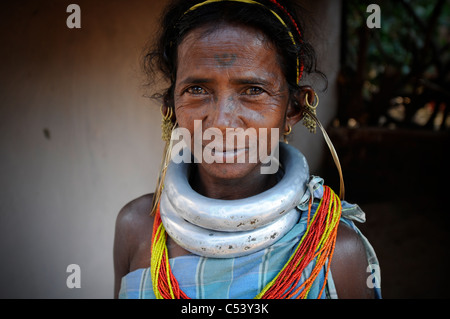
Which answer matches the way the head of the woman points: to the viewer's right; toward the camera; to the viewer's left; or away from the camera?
toward the camera

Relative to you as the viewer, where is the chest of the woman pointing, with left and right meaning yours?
facing the viewer
